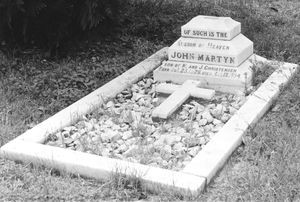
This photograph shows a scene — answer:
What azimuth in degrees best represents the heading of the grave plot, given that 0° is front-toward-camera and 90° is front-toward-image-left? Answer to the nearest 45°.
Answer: approximately 45°
